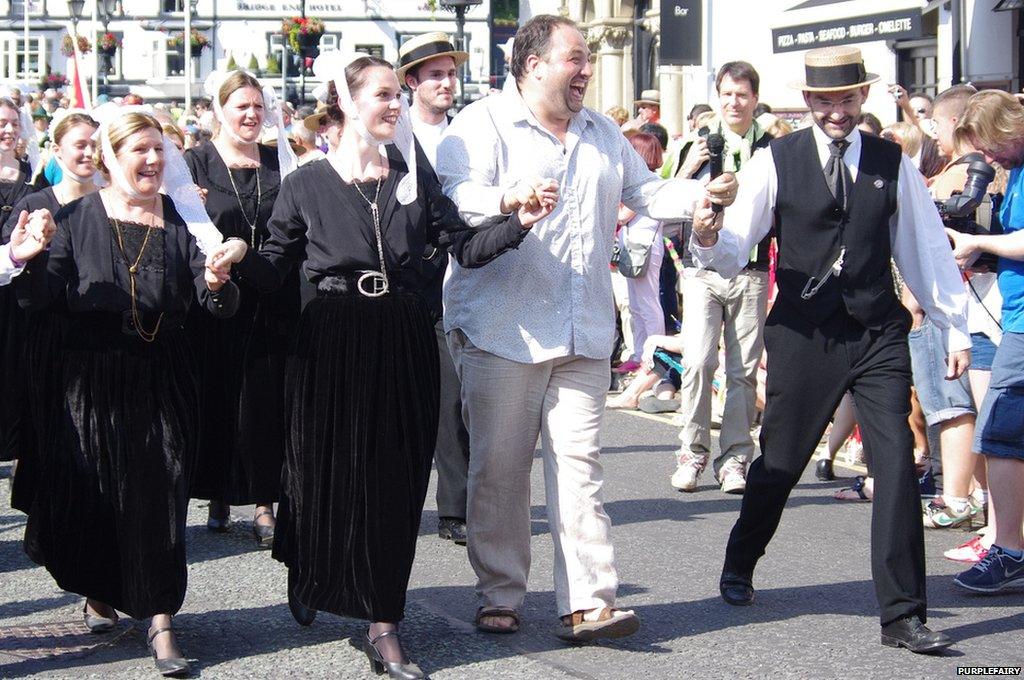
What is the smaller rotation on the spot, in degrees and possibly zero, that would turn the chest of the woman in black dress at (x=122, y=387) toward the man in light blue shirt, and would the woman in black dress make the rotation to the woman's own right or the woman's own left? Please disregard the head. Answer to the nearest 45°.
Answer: approximately 45° to the woman's own left

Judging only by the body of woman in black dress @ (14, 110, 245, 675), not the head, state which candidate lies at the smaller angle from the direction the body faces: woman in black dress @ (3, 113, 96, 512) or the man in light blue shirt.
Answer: the man in light blue shirt

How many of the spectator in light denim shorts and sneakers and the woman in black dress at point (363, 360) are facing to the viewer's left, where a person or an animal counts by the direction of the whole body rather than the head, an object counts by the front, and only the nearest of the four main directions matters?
1

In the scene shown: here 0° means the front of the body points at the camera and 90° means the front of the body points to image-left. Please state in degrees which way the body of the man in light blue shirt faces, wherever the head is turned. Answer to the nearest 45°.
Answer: approximately 315°

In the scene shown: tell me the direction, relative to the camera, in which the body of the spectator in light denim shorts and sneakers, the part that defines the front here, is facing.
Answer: to the viewer's left

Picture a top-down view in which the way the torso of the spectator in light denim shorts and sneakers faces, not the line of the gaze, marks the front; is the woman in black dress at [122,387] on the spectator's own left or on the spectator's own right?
on the spectator's own left
